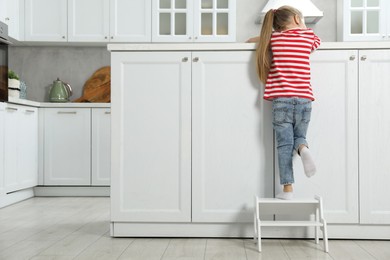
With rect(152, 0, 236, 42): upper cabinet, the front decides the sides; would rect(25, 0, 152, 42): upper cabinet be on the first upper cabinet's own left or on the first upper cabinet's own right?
on the first upper cabinet's own right

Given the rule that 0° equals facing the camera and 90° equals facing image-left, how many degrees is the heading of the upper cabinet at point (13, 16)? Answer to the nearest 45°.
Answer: approximately 315°

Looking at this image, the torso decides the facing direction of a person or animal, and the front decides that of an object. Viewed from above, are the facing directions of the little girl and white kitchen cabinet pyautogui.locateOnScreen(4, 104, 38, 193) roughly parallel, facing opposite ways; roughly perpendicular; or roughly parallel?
roughly perpendicular

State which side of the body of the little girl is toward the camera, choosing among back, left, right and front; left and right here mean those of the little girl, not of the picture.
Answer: back

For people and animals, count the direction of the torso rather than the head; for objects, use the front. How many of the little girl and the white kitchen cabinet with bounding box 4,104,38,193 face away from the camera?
1

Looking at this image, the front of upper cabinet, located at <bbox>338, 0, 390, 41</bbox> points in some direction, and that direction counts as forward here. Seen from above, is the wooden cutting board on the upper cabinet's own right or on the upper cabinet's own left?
on the upper cabinet's own right

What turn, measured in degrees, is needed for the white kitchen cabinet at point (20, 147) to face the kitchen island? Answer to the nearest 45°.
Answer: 0° — it already faces it
